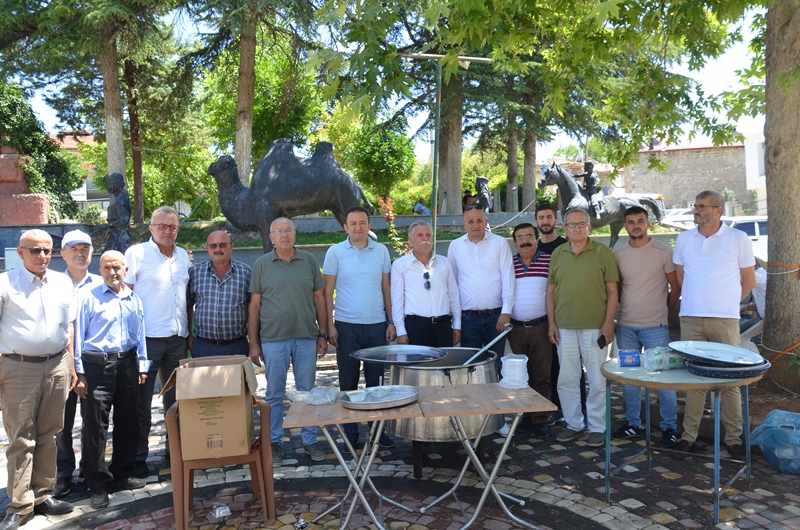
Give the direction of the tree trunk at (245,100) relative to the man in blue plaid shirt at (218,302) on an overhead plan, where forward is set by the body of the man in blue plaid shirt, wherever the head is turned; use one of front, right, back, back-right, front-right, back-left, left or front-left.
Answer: back

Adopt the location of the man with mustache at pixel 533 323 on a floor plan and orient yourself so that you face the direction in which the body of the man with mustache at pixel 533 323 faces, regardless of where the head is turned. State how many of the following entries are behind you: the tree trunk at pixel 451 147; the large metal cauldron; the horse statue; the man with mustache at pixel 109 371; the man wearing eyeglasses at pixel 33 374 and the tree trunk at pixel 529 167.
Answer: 3

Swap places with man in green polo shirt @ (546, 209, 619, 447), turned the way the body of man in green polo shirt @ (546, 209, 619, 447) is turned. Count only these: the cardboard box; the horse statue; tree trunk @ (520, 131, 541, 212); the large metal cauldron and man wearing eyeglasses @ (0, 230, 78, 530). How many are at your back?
2

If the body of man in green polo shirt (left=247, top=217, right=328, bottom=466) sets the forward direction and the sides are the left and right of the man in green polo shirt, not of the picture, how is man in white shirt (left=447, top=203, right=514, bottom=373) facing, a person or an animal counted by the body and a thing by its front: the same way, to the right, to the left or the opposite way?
the same way

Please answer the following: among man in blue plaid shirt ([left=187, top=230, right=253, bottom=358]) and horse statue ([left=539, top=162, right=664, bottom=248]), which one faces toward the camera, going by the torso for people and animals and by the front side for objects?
the man in blue plaid shirt

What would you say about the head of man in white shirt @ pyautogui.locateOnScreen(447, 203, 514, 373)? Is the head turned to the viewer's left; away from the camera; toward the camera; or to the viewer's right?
toward the camera

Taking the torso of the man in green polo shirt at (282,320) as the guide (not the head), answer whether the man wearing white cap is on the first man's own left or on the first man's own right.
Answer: on the first man's own right

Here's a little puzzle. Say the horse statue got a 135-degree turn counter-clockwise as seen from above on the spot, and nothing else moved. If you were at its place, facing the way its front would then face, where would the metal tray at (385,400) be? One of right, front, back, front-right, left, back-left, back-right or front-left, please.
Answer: front-right

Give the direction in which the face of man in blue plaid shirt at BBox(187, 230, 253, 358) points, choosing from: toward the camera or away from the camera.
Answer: toward the camera

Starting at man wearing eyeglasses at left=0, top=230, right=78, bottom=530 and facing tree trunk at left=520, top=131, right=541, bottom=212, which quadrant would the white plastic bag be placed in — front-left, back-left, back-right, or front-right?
front-right

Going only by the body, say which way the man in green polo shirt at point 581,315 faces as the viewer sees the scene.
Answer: toward the camera

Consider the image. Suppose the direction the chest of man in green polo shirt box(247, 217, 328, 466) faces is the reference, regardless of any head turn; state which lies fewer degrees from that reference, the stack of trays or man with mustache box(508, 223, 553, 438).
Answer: the stack of trays

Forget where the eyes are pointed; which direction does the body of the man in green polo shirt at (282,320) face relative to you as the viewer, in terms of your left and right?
facing the viewer

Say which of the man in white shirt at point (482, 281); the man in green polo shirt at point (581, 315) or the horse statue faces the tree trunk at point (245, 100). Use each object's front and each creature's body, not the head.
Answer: the horse statue

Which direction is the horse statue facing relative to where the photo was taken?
to the viewer's left

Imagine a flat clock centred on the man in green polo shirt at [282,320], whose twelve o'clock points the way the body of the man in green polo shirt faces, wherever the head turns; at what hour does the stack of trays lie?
The stack of trays is roughly at 10 o'clock from the man in green polo shirt.

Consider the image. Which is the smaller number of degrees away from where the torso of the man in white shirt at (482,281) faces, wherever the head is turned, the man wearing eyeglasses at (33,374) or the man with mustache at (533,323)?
the man wearing eyeglasses
